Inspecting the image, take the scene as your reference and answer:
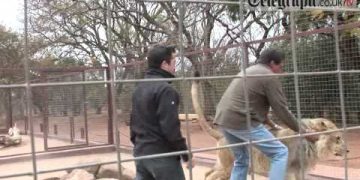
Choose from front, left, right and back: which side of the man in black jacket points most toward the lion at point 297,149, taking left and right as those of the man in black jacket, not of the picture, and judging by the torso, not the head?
front

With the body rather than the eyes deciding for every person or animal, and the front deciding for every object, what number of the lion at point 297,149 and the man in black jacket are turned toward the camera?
0

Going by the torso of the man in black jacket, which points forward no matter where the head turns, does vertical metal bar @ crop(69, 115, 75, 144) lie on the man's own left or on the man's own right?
on the man's own left

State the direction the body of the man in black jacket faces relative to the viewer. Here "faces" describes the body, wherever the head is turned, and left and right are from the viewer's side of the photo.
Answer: facing away from the viewer and to the right of the viewer

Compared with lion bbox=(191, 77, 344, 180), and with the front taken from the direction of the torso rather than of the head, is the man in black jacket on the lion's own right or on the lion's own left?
on the lion's own right

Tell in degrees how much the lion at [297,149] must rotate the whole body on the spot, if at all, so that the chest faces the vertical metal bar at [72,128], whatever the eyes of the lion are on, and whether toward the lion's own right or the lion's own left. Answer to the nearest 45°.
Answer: approximately 135° to the lion's own left

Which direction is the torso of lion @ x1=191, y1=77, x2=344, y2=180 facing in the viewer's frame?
to the viewer's right
